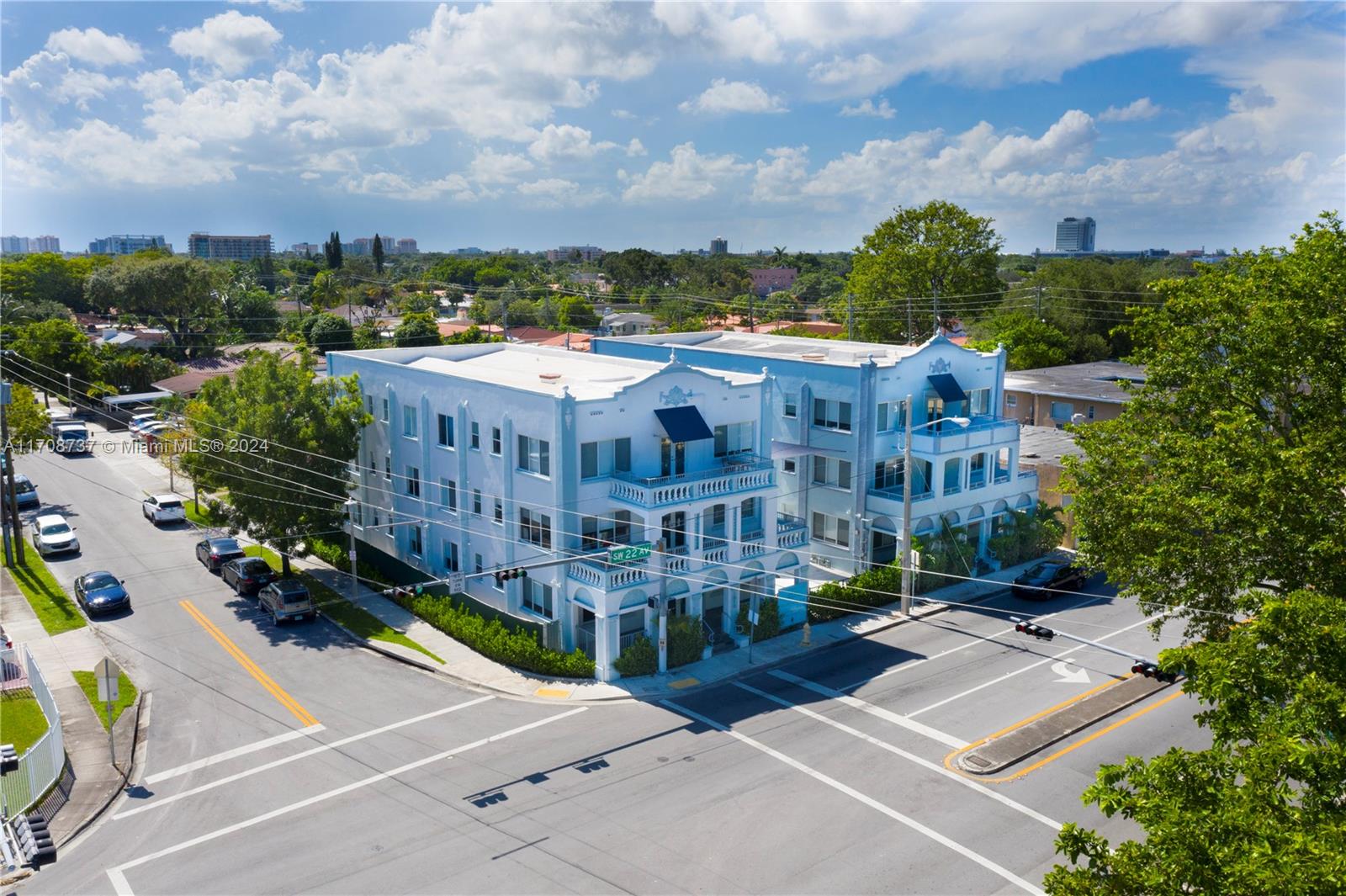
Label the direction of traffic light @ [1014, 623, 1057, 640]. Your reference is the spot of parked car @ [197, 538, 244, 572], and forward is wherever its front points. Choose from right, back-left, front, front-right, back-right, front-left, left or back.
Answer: back

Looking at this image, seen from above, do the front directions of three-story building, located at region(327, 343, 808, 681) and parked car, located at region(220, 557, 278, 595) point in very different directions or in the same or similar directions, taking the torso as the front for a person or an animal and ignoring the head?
very different directions

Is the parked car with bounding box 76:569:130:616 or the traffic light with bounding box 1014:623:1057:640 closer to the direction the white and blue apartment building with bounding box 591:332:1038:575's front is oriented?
the traffic light

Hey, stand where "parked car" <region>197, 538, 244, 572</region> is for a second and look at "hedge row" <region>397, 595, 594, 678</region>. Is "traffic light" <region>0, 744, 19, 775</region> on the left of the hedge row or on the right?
right

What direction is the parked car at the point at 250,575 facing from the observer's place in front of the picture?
facing away from the viewer and to the left of the viewer

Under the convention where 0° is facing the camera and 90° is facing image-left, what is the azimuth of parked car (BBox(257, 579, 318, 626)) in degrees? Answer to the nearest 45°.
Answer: approximately 135°
